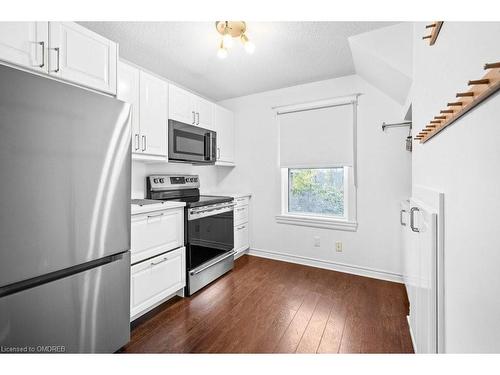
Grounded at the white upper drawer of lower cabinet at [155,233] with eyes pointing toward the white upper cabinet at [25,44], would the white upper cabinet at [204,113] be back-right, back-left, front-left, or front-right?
back-right

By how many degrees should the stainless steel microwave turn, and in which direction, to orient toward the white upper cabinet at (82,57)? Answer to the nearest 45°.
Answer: approximately 90° to its right

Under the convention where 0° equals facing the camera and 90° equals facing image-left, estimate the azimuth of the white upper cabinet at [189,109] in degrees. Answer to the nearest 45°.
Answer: approximately 315°

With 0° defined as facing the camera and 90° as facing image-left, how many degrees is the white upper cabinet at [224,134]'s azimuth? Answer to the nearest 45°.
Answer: approximately 315°

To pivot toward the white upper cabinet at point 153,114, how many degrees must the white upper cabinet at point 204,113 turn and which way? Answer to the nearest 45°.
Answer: approximately 90° to its right
